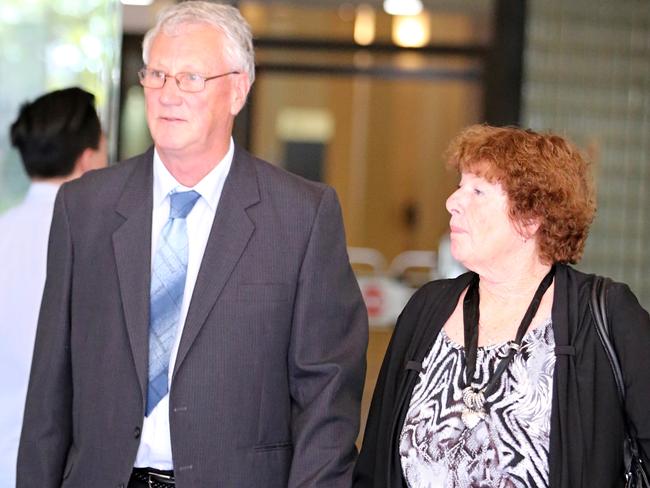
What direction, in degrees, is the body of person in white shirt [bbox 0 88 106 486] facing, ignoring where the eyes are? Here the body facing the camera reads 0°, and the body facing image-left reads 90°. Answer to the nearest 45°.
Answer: approximately 225°

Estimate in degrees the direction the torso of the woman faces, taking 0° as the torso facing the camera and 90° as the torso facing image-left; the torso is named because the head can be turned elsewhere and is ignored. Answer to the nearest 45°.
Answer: approximately 45°

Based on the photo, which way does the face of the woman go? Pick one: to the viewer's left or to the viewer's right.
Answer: to the viewer's left

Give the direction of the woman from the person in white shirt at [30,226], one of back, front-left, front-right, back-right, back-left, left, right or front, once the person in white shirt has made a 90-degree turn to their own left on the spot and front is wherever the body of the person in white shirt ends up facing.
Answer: back

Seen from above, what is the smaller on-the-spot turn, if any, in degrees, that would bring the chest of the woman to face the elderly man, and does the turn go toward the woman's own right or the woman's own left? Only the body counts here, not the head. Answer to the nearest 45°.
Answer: approximately 45° to the woman's own right
